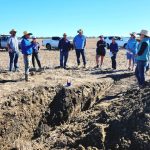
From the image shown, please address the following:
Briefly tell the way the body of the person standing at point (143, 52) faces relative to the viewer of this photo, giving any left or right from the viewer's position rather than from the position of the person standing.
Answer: facing to the left of the viewer
